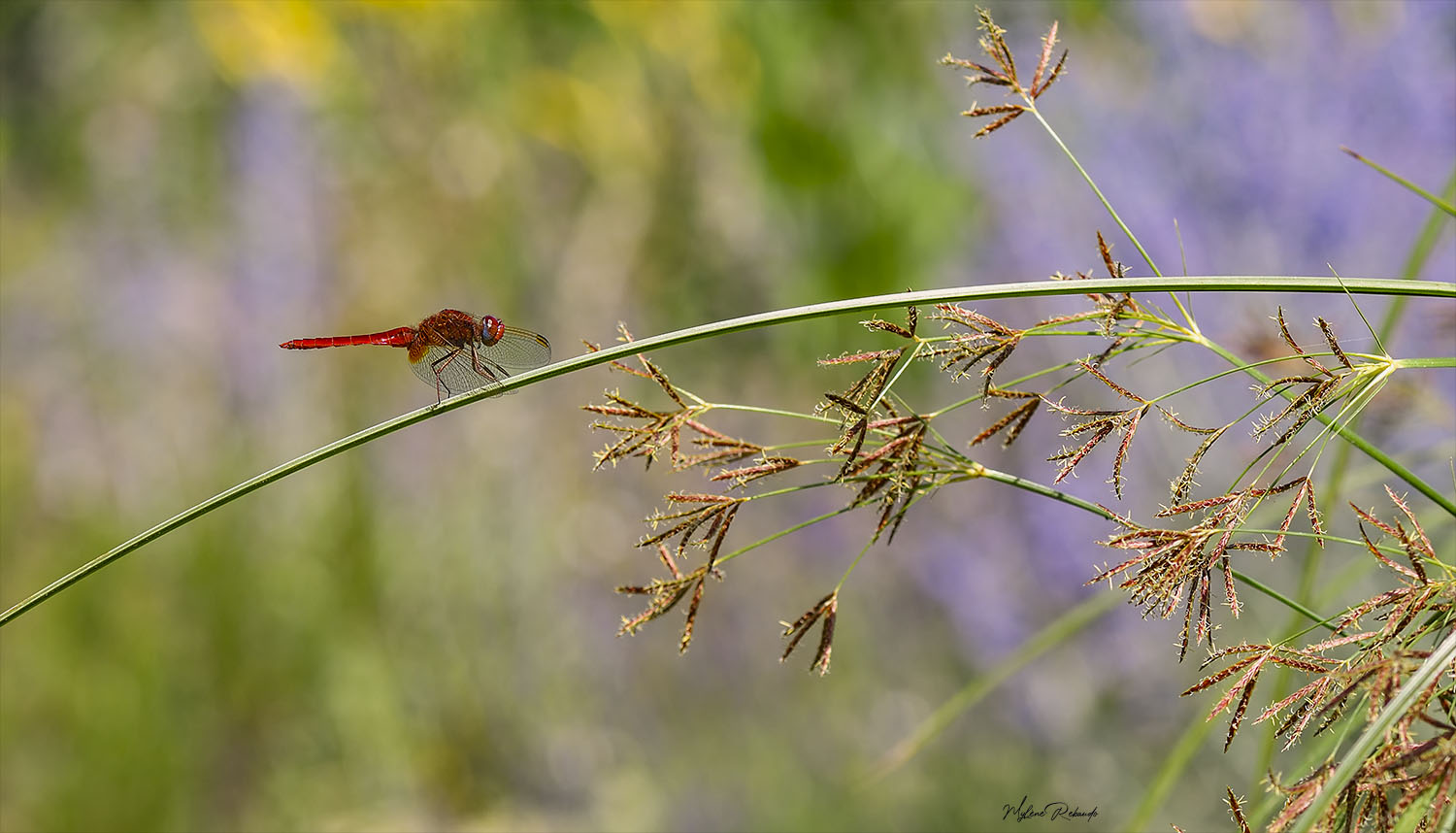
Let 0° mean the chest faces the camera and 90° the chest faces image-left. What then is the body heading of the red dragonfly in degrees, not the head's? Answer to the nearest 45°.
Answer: approximately 270°
